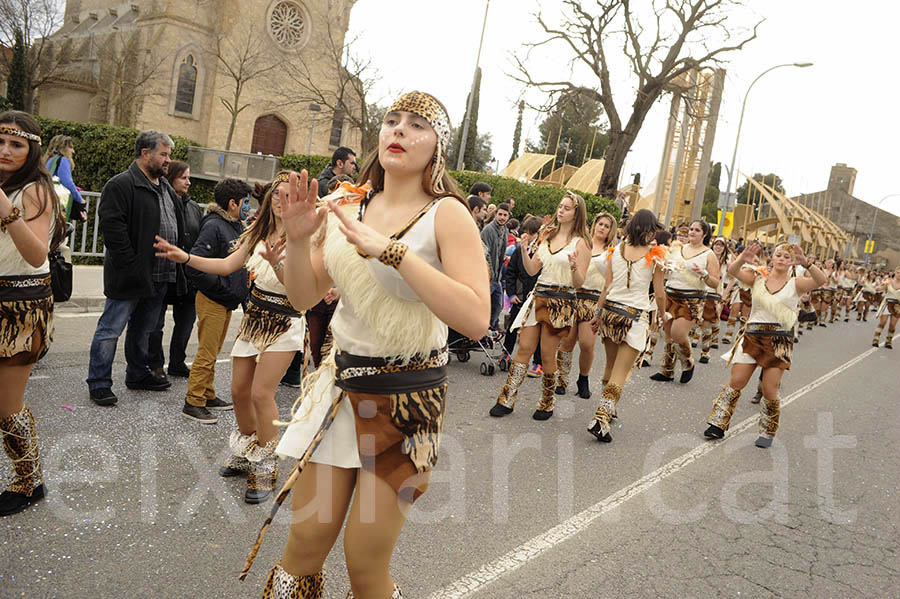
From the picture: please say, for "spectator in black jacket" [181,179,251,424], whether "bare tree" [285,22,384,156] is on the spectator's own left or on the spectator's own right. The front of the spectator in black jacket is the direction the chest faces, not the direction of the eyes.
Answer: on the spectator's own left

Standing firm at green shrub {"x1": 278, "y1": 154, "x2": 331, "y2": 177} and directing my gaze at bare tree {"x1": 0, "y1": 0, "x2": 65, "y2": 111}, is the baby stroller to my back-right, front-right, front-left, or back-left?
back-left

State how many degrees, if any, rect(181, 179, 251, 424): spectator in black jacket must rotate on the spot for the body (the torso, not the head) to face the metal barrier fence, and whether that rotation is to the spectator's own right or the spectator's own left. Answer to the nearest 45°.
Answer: approximately 90° to the spectator's own left

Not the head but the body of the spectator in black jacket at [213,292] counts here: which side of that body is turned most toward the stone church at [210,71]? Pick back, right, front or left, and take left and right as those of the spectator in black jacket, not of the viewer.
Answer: left

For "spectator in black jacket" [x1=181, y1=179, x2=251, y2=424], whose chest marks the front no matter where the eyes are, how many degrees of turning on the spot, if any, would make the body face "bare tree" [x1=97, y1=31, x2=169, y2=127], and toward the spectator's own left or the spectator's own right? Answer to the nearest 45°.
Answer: approximately 90° to the spectator's own left

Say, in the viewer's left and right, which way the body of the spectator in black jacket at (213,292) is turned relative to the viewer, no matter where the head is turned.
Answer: facing to the right of the viewer

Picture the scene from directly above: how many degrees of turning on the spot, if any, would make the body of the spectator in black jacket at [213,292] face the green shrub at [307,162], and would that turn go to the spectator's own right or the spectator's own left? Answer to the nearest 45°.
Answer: approximately 90° to the spectator's own left

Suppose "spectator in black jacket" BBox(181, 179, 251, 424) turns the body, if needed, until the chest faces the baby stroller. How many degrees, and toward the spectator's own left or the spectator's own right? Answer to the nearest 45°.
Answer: approximately 45° to the spectator's own left

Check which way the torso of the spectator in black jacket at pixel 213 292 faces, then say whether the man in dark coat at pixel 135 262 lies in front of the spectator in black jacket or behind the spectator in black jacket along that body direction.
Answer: behind

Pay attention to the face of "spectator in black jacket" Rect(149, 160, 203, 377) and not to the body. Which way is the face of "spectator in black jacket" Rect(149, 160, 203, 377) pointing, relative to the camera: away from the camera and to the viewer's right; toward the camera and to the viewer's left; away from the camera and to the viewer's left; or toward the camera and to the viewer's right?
toward the camera and to the viewer's right
